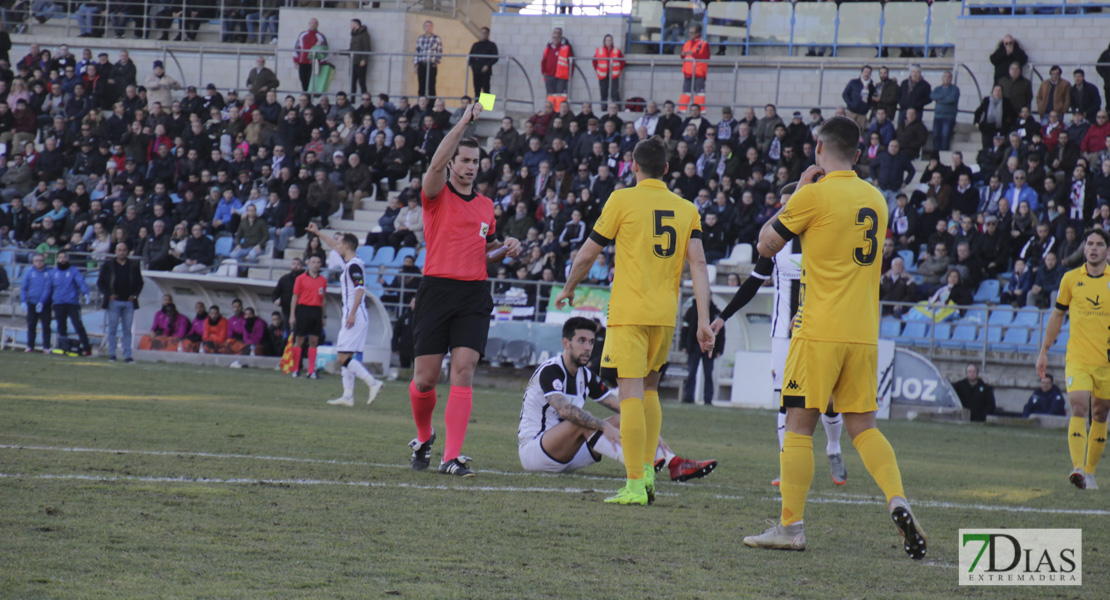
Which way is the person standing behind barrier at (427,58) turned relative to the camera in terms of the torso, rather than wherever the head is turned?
toward the camera

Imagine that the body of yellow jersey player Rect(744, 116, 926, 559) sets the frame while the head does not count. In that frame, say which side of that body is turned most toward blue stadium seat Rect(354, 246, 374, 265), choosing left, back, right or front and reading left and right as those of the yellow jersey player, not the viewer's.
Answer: front

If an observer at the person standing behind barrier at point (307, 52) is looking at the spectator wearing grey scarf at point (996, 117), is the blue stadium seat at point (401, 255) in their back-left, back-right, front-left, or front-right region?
front-right

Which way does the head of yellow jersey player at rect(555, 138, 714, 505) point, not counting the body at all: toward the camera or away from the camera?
away from the camera

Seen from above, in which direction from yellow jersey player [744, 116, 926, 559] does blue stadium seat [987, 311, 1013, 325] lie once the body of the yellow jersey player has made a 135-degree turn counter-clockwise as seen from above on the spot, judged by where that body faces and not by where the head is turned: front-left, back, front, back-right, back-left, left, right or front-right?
back

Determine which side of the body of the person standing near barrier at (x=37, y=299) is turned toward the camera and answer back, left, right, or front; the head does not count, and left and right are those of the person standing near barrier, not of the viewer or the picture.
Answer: front

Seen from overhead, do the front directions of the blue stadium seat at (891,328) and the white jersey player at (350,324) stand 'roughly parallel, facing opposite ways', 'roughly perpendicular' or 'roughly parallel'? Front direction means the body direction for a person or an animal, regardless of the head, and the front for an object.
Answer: roughly perpendicular

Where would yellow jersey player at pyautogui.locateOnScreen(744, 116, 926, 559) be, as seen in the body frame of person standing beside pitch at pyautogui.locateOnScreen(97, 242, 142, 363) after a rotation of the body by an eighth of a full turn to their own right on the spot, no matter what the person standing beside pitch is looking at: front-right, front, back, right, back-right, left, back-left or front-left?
front-left

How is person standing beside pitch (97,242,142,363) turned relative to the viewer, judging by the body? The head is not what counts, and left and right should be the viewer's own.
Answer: facing the viewer

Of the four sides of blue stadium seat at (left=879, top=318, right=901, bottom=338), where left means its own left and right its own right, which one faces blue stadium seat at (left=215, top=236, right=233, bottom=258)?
right

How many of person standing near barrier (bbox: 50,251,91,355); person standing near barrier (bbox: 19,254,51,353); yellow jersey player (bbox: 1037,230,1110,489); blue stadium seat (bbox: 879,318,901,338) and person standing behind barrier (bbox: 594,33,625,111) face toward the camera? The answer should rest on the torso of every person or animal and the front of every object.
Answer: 5

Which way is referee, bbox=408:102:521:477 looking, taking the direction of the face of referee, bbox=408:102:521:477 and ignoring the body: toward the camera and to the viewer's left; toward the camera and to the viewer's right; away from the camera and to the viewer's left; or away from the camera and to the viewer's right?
toward the camera and to the viewer's right

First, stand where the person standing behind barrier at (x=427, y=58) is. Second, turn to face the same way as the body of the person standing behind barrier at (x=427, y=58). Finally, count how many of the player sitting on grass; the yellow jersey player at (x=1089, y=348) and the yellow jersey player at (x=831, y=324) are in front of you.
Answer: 3

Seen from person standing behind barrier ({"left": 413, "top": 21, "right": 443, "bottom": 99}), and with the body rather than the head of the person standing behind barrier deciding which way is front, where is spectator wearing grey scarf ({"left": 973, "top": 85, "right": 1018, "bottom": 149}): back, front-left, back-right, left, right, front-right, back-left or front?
front-left

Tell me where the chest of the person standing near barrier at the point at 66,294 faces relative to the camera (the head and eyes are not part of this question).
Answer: toward the camera

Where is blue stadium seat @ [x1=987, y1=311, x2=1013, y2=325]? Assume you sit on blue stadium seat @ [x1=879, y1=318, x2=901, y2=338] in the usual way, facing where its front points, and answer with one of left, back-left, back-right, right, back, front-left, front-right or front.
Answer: left
